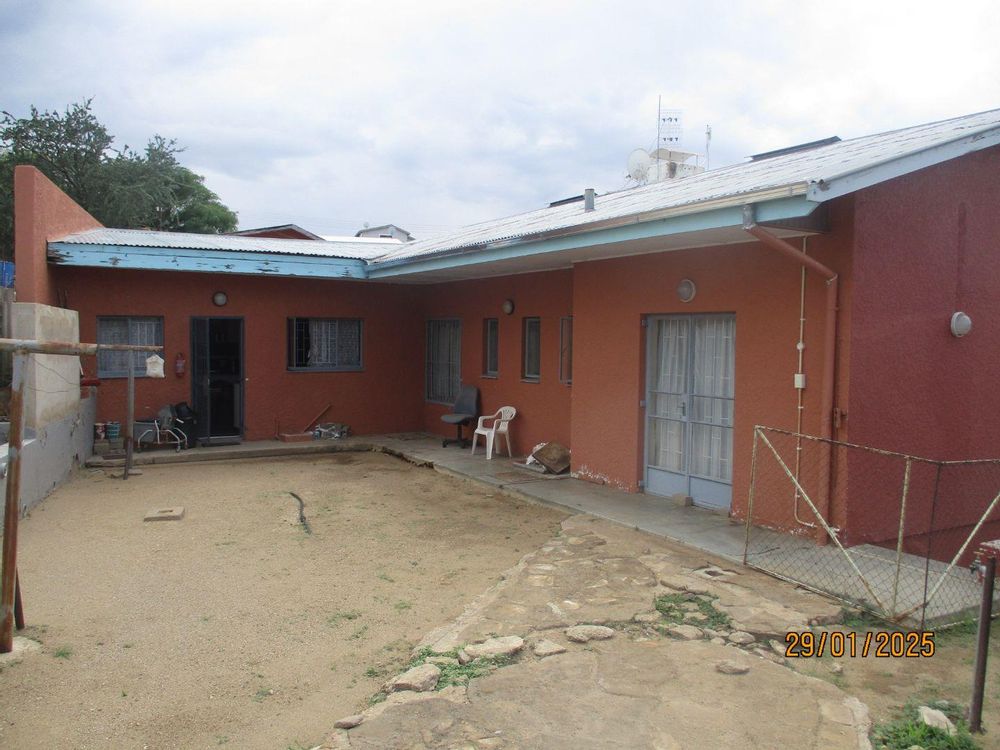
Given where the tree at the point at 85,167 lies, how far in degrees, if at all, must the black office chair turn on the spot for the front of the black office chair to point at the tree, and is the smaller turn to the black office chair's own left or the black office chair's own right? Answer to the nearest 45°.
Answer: approximately 90° to the black office chair's own right

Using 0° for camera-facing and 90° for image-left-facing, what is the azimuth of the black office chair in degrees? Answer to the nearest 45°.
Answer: approximately 45°

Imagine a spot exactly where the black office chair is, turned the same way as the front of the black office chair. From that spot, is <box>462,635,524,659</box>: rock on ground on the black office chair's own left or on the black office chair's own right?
on the black office chair's own left

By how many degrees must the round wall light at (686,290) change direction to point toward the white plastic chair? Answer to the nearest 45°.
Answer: approximately 90° to its right

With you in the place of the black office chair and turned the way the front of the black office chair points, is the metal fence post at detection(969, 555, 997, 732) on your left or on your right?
on your left

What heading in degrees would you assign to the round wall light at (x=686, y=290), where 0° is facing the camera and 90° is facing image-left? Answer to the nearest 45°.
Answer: approximately 45°

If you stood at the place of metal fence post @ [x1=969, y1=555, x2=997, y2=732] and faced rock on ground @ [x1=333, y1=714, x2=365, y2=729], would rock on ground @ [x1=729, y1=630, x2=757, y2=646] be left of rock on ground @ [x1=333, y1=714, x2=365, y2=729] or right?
right
